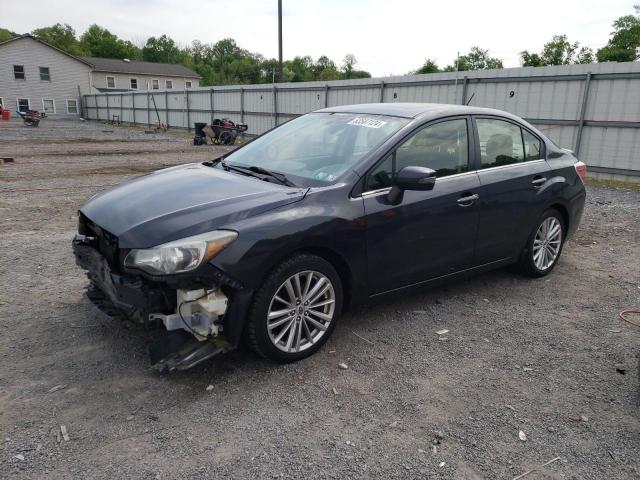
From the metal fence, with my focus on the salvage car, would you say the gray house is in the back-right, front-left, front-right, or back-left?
back-right

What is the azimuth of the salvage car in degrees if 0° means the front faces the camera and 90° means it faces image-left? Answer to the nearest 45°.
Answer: approximately 45°

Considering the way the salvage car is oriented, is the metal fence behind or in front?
behind

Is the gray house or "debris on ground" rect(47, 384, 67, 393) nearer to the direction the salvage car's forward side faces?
the debris on ground

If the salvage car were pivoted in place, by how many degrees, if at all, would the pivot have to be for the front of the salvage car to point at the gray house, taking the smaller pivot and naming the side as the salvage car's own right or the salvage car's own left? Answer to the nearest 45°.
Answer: approximately 90° to the salvage car's own right

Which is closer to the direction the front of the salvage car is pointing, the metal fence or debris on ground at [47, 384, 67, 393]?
the debris on ground

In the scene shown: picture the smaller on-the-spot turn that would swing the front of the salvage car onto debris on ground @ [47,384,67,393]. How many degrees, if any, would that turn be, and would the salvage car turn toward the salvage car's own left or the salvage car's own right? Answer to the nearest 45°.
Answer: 0° — it already faces it
